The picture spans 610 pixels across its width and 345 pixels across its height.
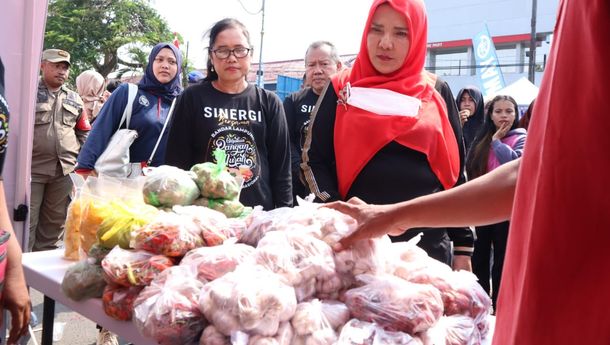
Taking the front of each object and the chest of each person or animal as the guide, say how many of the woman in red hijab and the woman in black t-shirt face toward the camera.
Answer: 2

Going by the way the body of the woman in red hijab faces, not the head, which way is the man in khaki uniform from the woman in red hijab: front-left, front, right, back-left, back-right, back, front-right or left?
back-right

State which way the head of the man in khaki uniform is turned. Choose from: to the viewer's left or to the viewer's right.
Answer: to the viewer's right

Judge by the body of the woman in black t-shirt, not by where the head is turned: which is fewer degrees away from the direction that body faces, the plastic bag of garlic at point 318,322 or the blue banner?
the plastic bag of garlic

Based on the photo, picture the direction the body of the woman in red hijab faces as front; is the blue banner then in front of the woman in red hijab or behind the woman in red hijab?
behind

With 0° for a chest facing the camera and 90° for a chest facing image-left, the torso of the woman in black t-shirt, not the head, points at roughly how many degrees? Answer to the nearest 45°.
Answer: approximately 0°

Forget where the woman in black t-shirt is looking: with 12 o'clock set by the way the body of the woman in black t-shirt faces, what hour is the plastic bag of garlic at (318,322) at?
The plastic bag of garlic is roughly at 12 o'clock from the woman in black t-shirt.

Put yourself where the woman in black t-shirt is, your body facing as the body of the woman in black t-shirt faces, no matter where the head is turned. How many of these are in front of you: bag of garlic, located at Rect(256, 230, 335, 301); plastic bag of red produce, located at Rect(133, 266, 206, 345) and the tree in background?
2
